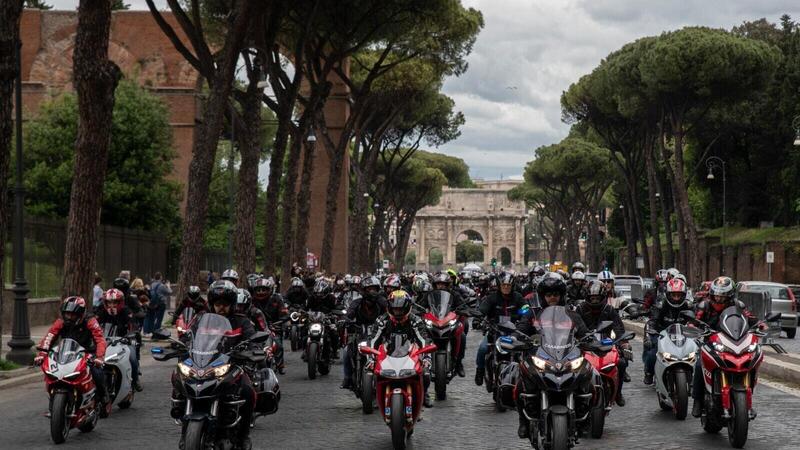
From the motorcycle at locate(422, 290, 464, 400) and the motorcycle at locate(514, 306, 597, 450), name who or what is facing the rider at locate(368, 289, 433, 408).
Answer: the motorcycle at locate(422, 290, 464, 400)

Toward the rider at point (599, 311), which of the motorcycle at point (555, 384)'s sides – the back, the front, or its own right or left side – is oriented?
back

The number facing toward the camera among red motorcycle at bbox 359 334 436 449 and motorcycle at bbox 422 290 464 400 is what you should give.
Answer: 2

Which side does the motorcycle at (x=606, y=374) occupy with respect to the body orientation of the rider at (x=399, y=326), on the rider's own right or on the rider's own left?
on the rider's own left

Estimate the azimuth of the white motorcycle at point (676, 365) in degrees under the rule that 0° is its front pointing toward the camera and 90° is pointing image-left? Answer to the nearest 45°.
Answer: approximately 0°

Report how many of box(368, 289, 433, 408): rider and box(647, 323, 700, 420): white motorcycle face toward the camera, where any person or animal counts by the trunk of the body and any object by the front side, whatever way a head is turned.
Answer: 2

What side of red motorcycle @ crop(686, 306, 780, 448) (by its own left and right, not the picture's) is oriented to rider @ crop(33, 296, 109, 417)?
right

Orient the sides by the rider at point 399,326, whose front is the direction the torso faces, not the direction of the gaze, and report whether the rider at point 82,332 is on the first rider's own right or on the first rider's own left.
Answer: on the first rider's own right
